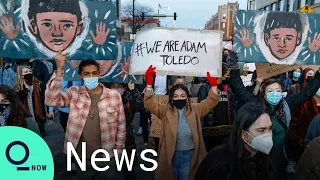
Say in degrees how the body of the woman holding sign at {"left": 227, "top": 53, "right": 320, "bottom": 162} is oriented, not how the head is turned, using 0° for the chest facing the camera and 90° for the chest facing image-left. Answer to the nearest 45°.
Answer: approximately 0°

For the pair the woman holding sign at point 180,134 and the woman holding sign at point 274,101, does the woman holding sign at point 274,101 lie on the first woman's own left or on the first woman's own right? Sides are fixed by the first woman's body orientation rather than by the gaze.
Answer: on the first woman's own left

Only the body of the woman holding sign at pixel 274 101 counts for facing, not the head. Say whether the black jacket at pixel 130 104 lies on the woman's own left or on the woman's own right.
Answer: on the woman's own right

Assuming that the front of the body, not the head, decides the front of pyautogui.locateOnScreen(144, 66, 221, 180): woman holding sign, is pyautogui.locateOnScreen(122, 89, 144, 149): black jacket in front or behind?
behind

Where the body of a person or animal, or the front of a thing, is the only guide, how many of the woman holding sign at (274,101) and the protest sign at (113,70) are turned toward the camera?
2

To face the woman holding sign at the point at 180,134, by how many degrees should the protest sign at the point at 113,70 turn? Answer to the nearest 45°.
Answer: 0° — it already faces them

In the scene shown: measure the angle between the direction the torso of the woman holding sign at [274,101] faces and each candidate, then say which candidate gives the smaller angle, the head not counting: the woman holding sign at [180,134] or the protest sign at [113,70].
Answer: the woman holding sign

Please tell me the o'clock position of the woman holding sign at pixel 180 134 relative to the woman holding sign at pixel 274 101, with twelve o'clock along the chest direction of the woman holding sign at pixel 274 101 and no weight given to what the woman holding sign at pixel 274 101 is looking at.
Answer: the woman holding sign at pixel 180 134 is roughly at 2 o'clock from the woman holding sign at pixel 274 101.
